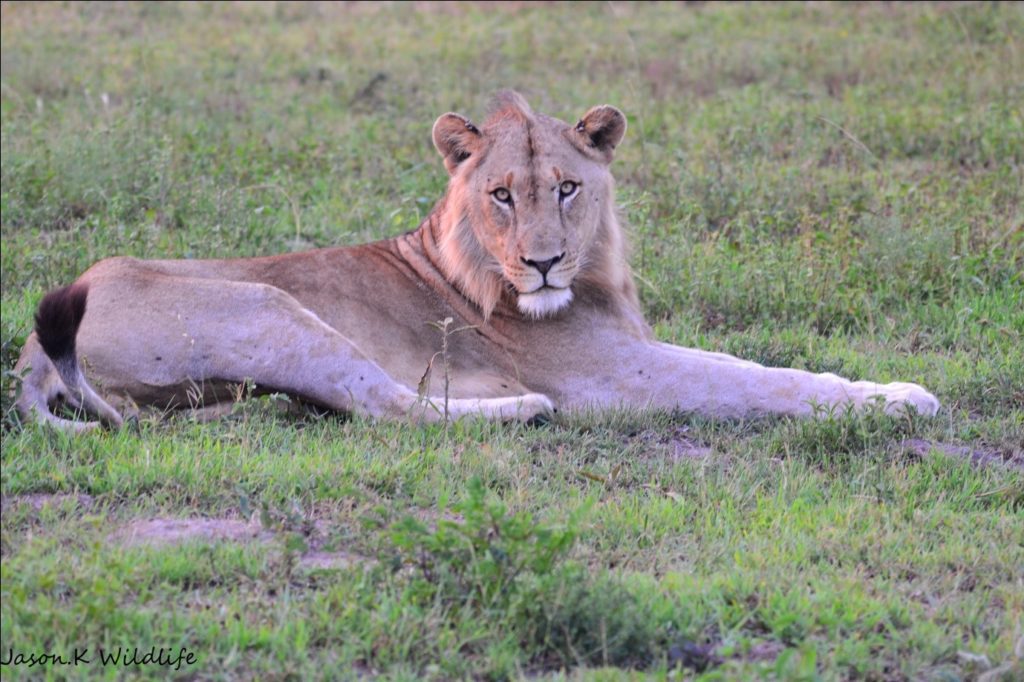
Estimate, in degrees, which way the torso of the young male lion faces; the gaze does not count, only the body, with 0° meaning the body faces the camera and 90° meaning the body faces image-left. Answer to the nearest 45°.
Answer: approximately 270°
